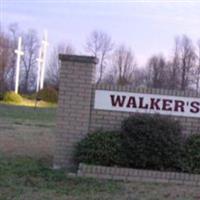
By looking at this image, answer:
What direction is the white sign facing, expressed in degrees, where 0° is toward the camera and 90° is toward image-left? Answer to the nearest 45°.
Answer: approximately 0°
